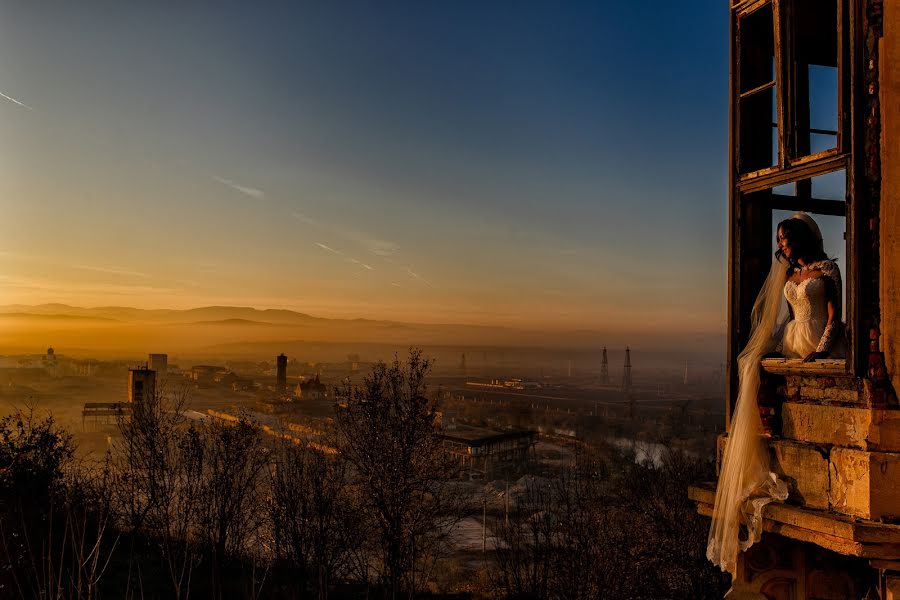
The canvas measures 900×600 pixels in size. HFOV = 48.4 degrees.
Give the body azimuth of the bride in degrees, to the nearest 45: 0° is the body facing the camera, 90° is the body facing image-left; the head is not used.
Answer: approximately 45°

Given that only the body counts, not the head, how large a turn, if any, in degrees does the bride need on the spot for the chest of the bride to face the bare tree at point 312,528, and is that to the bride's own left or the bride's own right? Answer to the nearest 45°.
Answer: approximately 90° to the bride's own right

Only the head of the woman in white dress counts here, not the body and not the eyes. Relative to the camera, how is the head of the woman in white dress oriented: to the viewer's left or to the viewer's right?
to the viewer's left

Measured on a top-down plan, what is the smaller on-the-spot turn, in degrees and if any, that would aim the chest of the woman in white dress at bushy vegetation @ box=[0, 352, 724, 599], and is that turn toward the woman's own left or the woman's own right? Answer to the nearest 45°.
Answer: approximately 90° to the woman's own right

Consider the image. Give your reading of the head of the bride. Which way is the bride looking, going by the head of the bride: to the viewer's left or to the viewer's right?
to the viewer's left

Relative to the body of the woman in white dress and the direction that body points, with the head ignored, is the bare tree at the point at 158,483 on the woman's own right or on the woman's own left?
on the woman's own right
